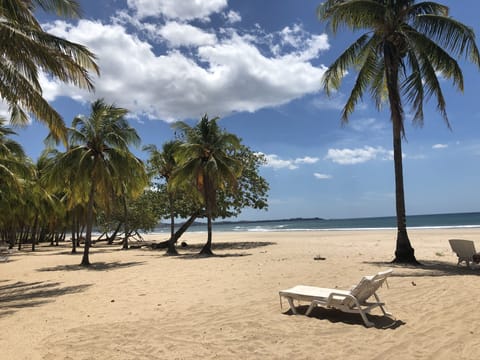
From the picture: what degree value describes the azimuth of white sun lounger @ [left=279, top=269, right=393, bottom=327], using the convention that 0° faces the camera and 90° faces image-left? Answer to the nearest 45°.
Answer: approximately 135°

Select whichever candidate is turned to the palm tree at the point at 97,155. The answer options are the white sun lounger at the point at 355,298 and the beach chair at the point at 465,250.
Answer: the white sun lounger

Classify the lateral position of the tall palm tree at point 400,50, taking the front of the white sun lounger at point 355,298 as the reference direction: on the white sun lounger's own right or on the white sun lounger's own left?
on the white sun lounger's own right

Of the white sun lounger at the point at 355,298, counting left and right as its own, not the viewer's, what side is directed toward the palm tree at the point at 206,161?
front

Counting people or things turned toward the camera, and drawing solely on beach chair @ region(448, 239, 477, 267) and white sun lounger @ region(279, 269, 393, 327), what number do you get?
0

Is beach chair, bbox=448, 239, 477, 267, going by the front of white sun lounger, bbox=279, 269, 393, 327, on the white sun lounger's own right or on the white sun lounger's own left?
on the white sun lounger's own right

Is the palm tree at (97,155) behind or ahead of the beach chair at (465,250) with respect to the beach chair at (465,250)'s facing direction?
behind

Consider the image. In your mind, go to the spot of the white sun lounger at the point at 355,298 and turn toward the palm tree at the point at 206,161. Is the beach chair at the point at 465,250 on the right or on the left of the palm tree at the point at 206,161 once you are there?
right

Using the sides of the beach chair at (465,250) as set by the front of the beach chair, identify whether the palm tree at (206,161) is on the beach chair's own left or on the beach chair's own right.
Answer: on the beach chair's own left

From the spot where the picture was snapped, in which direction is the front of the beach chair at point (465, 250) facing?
facing away from the viewer and to the right of the viewer

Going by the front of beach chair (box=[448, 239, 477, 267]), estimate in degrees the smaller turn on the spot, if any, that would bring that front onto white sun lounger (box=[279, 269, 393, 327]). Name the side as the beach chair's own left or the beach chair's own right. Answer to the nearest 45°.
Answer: approximately 135° to the beach chair's own right

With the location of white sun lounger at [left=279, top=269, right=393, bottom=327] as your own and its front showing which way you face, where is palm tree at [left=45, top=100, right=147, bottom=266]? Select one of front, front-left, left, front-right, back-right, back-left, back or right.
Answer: front
